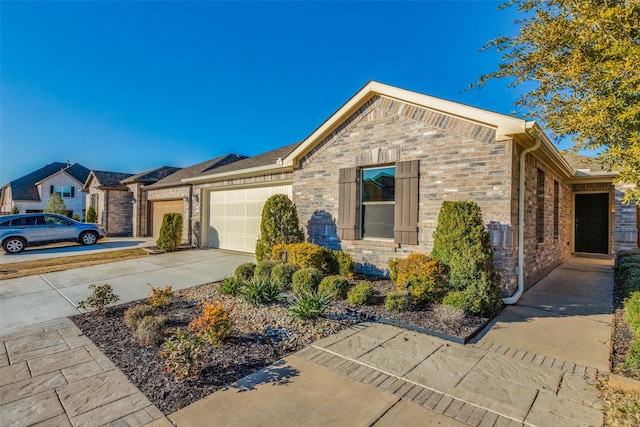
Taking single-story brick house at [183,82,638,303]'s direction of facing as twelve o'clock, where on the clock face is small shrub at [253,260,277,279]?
The small shrub is roughly at 1 o'clock from the single-story brick house.

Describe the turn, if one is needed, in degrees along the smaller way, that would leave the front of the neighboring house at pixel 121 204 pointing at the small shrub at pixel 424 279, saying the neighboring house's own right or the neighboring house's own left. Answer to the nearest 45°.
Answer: approximately 45° to the neighboring house's own left

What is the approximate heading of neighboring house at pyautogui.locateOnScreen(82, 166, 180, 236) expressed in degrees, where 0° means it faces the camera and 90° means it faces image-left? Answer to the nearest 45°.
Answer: approximately 45°

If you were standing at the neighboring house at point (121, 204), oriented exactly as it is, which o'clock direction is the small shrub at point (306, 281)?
The small shrub is roughly at 10 o'clock from the neighboring house.

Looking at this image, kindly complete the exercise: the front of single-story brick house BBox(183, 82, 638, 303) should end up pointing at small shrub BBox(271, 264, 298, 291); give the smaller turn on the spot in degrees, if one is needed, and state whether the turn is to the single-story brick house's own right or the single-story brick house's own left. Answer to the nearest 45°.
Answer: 0° — it already faces it

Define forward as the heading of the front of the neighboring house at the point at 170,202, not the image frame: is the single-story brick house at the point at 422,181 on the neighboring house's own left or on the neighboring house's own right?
on the neighboring house's own left

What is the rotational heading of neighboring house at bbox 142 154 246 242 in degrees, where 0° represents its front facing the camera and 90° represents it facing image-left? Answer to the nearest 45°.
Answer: approximately 45°

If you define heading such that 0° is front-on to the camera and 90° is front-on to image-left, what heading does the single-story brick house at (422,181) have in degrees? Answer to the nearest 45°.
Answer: approximately 45°

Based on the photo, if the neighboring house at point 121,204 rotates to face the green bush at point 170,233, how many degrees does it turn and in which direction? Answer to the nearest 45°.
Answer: approximately 45° to its left

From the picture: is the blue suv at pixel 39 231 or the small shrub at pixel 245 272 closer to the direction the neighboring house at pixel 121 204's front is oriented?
the blue suv
